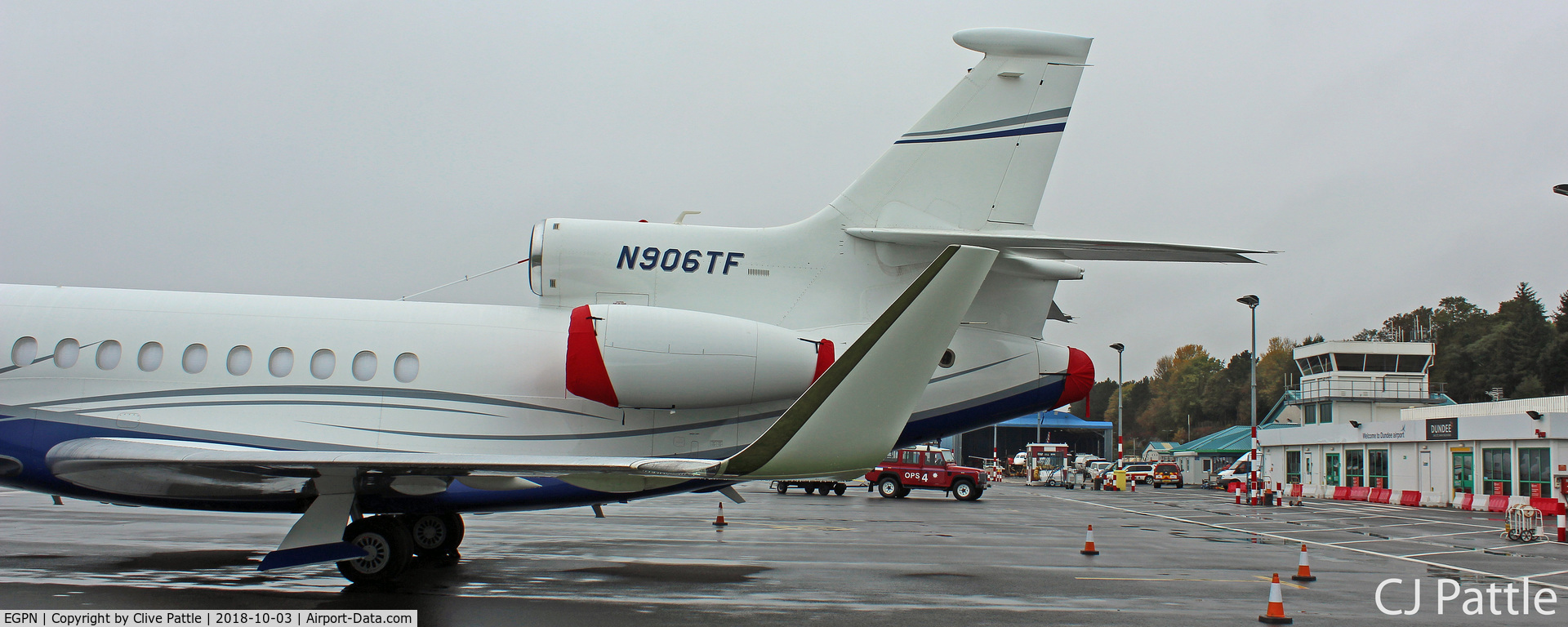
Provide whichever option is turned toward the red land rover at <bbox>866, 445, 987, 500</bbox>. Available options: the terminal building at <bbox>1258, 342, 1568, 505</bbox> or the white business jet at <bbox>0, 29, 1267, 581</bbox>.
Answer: the terminal building

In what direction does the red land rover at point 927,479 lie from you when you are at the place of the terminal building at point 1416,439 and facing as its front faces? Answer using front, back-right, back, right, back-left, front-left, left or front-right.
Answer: front

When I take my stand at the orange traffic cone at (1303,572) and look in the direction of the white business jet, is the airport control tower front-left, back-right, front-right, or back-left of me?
back-right

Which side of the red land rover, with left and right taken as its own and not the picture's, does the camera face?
right

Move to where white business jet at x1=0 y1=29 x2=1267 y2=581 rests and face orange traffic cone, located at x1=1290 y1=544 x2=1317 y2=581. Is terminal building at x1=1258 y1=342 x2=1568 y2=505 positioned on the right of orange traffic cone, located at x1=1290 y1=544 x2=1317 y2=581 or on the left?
left

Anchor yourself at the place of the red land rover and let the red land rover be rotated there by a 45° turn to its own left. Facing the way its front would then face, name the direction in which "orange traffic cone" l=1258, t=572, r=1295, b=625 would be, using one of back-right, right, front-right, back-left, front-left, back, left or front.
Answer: back-right

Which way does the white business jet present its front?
to the viewer's left

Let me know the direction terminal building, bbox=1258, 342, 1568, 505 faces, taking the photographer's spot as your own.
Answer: facing the viewer and to the left of the viewer

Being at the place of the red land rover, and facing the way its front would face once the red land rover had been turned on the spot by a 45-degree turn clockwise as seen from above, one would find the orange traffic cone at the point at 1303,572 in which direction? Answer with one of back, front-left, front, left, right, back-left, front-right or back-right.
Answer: front-right

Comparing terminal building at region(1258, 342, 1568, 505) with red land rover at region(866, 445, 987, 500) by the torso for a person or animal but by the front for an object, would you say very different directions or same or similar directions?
very different directions

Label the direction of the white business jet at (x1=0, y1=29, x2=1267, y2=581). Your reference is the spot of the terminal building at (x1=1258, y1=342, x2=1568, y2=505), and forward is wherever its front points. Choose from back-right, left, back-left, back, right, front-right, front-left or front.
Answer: front-left

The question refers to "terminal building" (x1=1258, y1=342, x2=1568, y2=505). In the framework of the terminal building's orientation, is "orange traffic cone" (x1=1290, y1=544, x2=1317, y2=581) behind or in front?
in front
